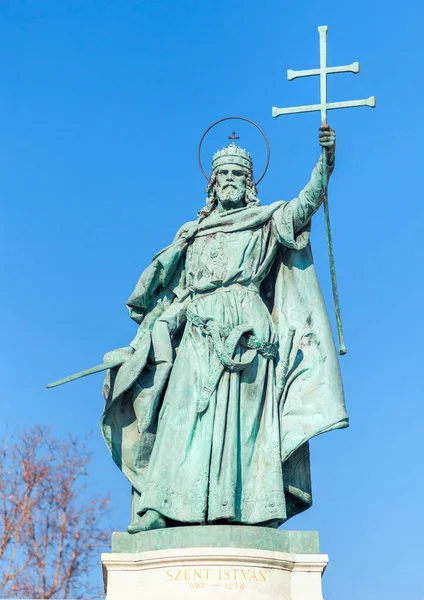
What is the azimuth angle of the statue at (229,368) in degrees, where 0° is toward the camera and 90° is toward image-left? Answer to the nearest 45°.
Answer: approximately 0°
